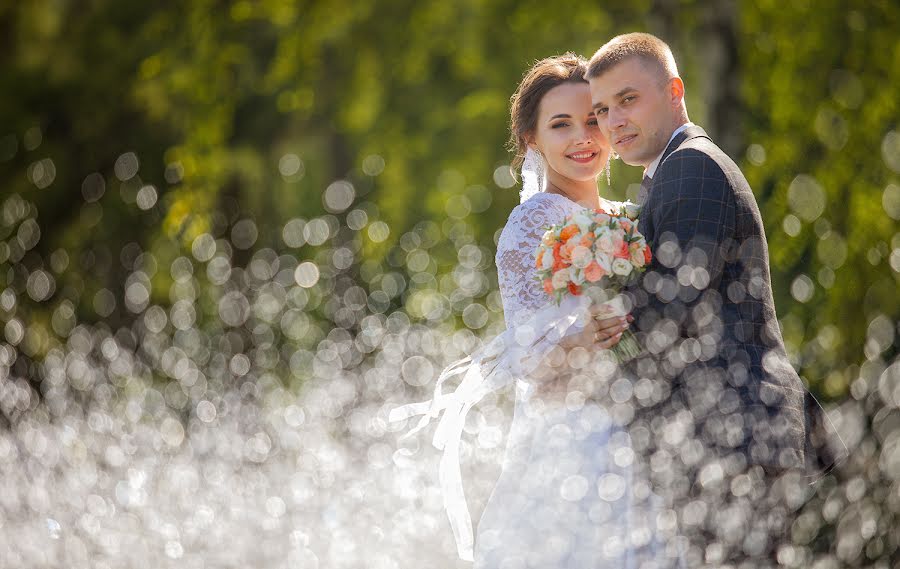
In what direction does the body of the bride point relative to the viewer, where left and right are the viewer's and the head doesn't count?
facing the viewer and to the right of the viewer

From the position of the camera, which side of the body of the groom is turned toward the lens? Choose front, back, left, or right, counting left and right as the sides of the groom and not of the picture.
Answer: left

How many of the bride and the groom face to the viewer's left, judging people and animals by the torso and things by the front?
1
